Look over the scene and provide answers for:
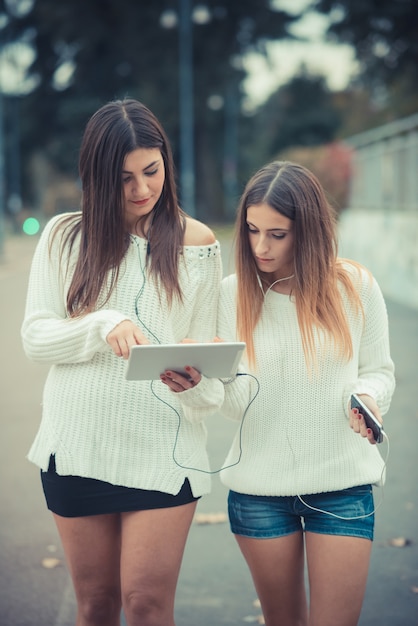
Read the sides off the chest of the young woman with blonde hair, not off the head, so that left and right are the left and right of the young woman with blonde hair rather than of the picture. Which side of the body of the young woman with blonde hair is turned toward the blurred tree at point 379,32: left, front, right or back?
back

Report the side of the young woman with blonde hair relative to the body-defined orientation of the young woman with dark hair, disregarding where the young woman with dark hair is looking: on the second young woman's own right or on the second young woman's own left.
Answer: on the second young woman's own left

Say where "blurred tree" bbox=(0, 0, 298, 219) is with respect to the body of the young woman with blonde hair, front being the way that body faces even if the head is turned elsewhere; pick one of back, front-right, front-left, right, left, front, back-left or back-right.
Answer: back

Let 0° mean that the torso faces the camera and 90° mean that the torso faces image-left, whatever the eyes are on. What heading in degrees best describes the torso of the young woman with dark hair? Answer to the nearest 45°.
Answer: approximately 0°

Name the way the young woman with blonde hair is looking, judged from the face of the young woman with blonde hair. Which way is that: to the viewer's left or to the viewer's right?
to the viewer's left

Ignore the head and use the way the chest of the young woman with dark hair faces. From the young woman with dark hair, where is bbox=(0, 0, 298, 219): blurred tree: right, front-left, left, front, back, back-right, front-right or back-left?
back

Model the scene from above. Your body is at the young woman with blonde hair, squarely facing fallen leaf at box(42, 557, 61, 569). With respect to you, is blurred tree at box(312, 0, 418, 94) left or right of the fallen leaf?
right

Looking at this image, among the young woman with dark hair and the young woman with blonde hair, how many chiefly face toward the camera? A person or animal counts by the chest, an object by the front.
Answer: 2

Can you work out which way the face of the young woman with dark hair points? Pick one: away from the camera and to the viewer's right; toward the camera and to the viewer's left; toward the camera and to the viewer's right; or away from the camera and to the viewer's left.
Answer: toward the camera and to the viewer's right

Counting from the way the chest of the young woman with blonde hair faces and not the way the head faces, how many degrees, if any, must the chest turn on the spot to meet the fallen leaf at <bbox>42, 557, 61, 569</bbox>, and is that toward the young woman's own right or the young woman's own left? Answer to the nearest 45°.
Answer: approximately 135° to the young woman's own right

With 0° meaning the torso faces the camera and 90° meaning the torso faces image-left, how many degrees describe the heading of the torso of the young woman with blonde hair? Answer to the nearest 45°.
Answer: approximately 0°
